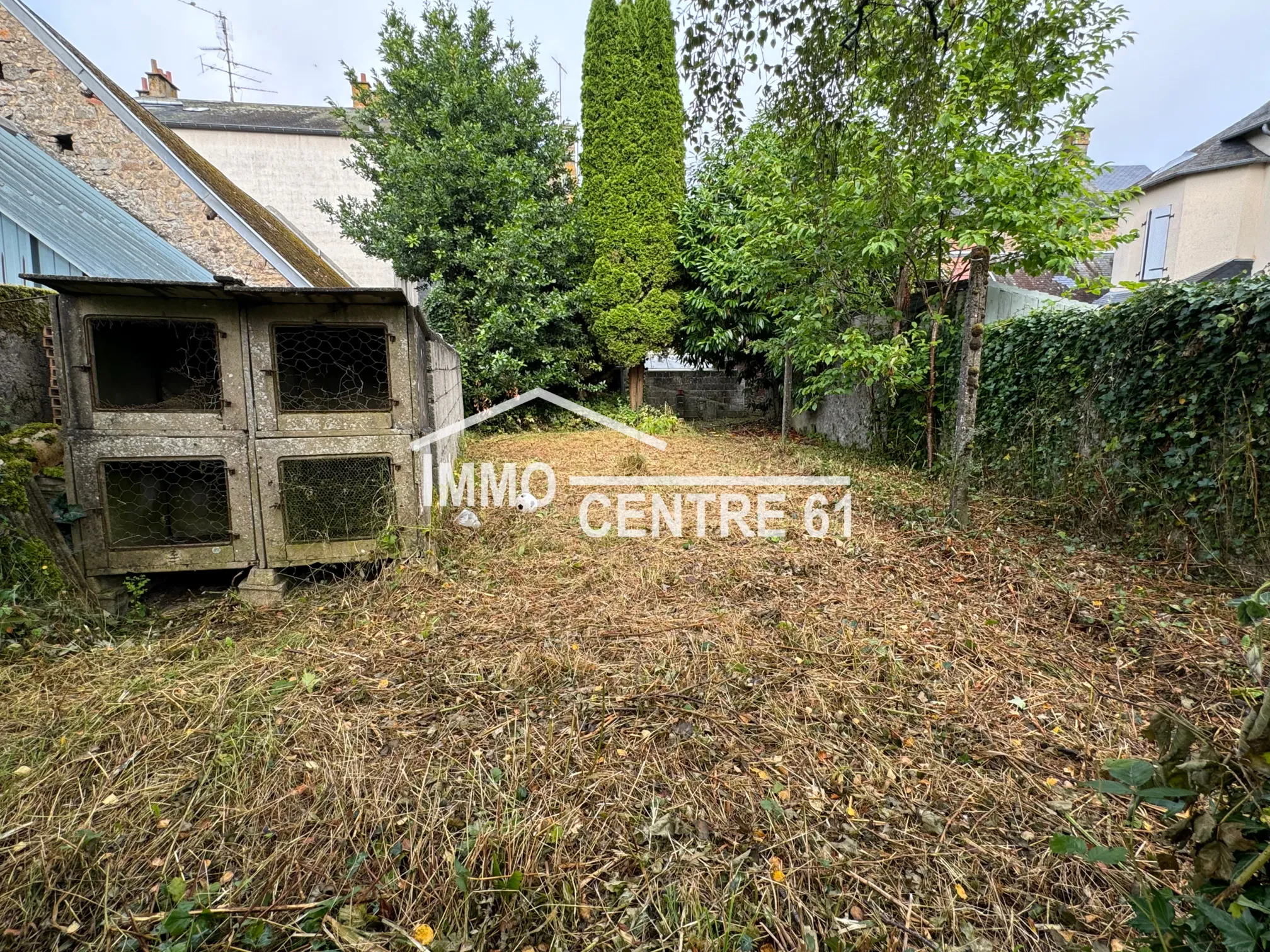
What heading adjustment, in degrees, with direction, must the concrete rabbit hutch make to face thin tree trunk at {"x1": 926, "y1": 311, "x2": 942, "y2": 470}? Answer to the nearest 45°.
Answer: approximately 90° to its left

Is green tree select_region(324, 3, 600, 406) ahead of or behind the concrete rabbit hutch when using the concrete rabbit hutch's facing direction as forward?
behind

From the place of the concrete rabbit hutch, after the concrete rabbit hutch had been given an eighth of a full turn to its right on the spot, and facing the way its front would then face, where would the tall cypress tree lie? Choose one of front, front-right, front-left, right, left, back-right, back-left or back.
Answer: back

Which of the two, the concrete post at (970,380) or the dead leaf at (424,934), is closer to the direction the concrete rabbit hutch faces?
the dead leaf

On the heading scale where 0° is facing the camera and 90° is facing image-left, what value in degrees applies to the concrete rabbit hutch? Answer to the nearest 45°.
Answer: approximately 0°

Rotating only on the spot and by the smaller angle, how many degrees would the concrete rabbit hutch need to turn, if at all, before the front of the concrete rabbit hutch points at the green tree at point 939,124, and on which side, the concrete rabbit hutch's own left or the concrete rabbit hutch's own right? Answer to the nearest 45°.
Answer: approximately 90° to the concrete rabbit hutch's own left

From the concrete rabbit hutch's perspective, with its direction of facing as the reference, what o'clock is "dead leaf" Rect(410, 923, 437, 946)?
The dead leaf is roughly at 12 o'clock from the concrete rabbit hutch.

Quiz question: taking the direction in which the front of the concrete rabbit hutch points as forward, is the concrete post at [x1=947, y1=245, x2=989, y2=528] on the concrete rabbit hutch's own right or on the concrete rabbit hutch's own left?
on the concrete rabbit hutch's own left

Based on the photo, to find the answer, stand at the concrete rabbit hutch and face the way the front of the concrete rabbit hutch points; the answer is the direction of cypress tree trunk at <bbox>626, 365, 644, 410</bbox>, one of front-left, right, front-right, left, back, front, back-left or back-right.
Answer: back-left
